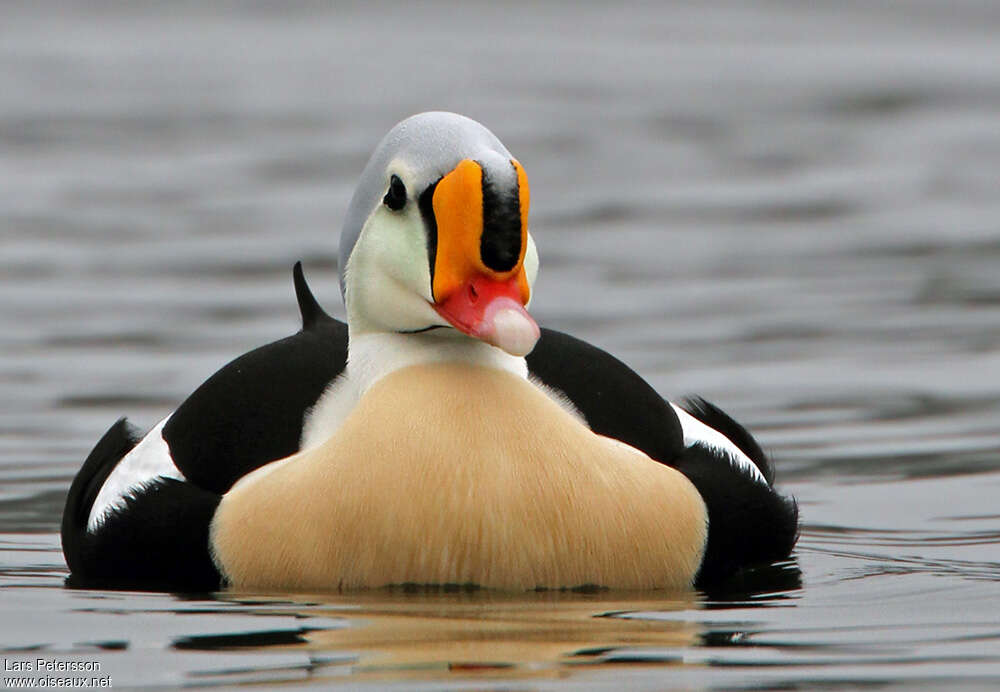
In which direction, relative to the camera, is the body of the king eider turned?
toward the camera
